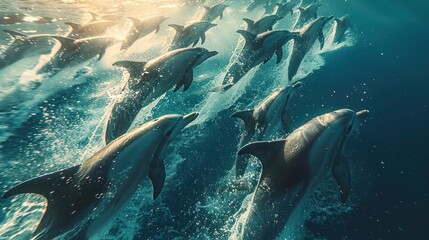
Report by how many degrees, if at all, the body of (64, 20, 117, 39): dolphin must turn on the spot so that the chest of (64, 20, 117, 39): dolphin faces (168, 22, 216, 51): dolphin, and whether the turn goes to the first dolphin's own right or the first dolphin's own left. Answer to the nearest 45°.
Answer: approximately 45° to the first dolphin's own right

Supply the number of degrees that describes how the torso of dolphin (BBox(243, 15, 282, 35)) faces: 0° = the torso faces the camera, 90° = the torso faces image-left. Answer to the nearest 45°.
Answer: approximately 270°

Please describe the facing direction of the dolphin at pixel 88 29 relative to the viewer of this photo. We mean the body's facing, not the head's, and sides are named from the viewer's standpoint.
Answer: facing to the right of the viewer

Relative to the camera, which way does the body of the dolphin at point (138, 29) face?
to the viewer's right

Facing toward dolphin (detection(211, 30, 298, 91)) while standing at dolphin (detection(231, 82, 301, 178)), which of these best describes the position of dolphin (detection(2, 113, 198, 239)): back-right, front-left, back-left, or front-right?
back-left

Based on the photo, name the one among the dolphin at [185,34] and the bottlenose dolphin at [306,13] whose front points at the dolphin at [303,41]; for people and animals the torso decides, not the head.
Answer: the dolphin at [185,34]

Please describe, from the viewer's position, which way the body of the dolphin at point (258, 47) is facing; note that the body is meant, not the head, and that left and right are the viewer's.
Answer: facing to the right of the viewer

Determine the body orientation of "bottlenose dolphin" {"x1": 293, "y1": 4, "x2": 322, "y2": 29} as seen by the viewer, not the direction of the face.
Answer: to the viewer's right

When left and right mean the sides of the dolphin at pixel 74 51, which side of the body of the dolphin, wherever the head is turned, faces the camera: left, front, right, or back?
right

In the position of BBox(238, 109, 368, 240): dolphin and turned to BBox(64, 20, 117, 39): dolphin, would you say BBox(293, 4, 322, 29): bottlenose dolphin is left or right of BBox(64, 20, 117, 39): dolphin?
right

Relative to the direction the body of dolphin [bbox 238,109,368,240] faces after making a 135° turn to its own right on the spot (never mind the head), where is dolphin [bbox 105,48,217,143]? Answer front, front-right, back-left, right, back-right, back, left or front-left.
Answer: back-right

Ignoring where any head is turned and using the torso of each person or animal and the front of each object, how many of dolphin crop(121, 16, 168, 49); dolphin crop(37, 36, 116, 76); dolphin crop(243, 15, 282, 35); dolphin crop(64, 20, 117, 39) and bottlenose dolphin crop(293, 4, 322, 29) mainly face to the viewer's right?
5

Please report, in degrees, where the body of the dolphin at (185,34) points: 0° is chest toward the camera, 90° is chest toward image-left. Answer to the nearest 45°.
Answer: approximately 270°

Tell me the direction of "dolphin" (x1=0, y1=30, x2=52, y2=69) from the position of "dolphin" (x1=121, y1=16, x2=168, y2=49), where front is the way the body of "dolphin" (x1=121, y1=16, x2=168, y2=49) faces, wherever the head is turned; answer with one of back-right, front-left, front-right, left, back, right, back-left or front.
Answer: back
